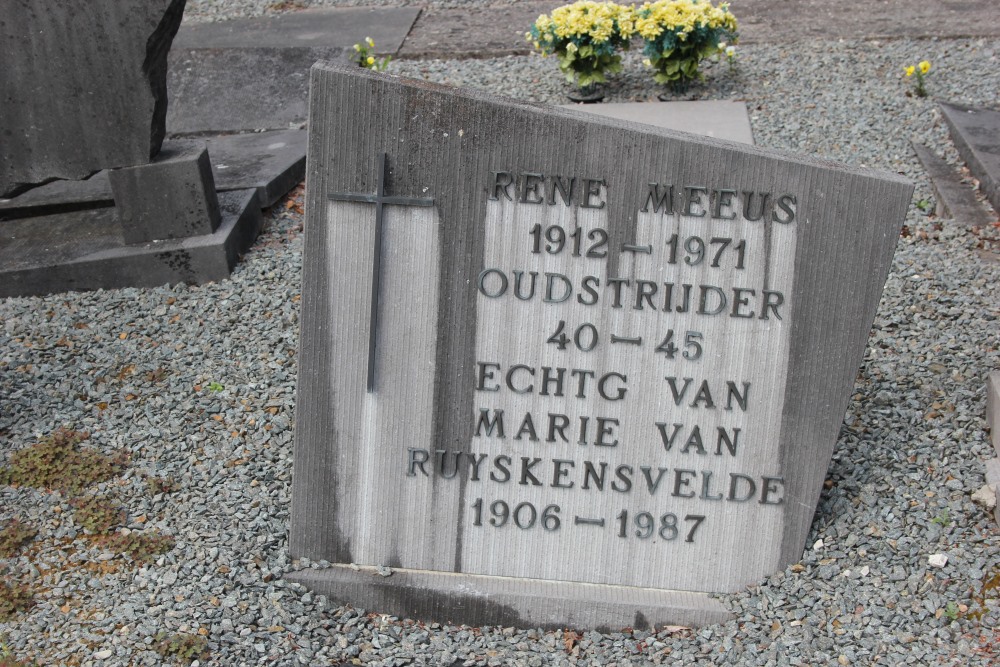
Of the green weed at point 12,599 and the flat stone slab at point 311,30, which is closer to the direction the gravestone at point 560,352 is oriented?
the green weed

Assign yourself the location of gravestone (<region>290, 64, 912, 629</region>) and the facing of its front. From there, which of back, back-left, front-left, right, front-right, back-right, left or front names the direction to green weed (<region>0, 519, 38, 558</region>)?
right

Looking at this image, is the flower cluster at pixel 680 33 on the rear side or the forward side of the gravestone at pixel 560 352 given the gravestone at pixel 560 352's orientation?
on the rear side

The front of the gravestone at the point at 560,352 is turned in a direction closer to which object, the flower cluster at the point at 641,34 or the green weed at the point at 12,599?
the green weed

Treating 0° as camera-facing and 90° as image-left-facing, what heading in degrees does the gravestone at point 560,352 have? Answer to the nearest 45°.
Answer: approximately 0°

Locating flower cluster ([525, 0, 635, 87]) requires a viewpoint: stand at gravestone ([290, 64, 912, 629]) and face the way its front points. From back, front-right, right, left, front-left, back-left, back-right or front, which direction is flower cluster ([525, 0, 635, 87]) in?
back

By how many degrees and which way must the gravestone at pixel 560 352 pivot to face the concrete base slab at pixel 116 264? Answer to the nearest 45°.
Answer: approximately 135° to its right

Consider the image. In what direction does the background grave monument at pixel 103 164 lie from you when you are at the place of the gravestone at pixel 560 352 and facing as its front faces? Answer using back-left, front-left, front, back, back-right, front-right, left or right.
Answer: back-right

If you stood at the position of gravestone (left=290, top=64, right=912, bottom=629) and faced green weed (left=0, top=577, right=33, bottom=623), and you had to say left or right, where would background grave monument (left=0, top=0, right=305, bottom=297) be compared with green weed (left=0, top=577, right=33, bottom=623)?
right

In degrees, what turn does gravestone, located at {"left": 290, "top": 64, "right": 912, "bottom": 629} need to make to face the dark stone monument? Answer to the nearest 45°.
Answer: approximately 135° to its right

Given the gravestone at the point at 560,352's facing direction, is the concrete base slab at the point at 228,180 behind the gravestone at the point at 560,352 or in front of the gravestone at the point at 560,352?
behind

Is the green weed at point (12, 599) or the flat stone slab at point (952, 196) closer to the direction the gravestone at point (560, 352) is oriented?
the green weed
